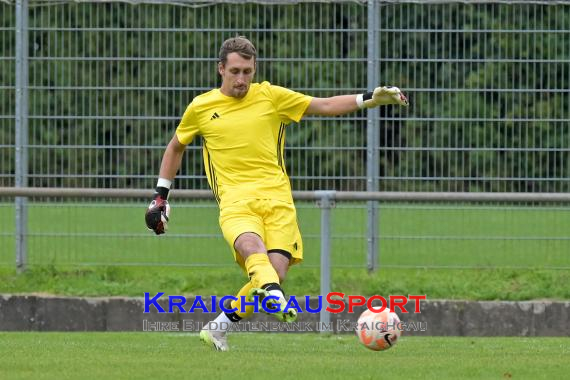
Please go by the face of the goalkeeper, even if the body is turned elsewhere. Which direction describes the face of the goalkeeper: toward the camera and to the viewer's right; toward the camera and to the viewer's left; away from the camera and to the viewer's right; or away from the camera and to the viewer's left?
toward the camera and to the viewer's right

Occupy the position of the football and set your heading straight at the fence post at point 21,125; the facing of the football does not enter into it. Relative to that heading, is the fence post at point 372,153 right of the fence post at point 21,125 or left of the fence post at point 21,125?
right

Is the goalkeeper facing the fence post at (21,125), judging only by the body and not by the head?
no

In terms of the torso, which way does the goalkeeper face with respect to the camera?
toward the camera

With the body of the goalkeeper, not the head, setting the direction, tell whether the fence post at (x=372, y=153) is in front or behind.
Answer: behind

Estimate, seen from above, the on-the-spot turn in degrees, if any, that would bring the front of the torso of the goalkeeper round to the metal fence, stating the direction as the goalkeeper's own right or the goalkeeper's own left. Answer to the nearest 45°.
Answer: approximately 180°
